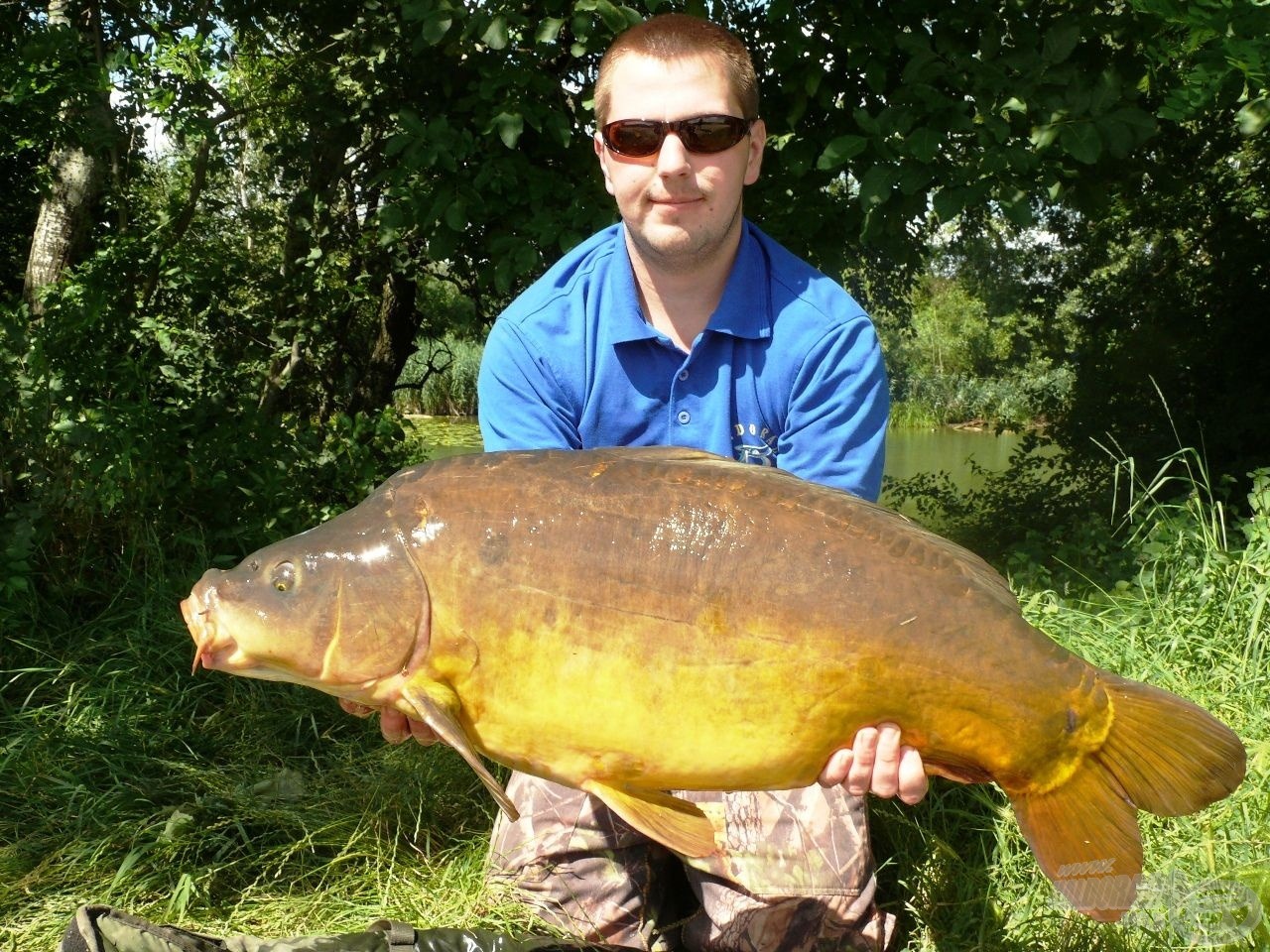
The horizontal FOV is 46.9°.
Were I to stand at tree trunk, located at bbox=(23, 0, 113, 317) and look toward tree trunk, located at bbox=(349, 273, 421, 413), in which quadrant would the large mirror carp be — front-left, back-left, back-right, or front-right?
back-right

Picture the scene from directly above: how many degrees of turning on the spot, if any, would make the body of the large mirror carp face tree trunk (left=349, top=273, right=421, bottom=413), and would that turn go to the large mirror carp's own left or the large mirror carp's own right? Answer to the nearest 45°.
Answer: approximately 90° to the large mirror carp's own right

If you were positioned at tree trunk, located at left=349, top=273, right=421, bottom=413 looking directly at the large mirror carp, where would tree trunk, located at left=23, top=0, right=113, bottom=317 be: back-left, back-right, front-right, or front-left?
front-right

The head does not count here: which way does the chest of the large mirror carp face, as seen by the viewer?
to the viewer's left

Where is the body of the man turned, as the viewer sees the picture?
toward the camera

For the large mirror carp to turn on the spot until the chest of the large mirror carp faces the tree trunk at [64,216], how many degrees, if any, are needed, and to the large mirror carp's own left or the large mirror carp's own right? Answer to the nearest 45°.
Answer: approximately 45° to the large mirror carp's own right

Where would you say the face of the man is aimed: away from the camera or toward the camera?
toward the camera

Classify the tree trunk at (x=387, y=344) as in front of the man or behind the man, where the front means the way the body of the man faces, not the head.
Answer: behind
